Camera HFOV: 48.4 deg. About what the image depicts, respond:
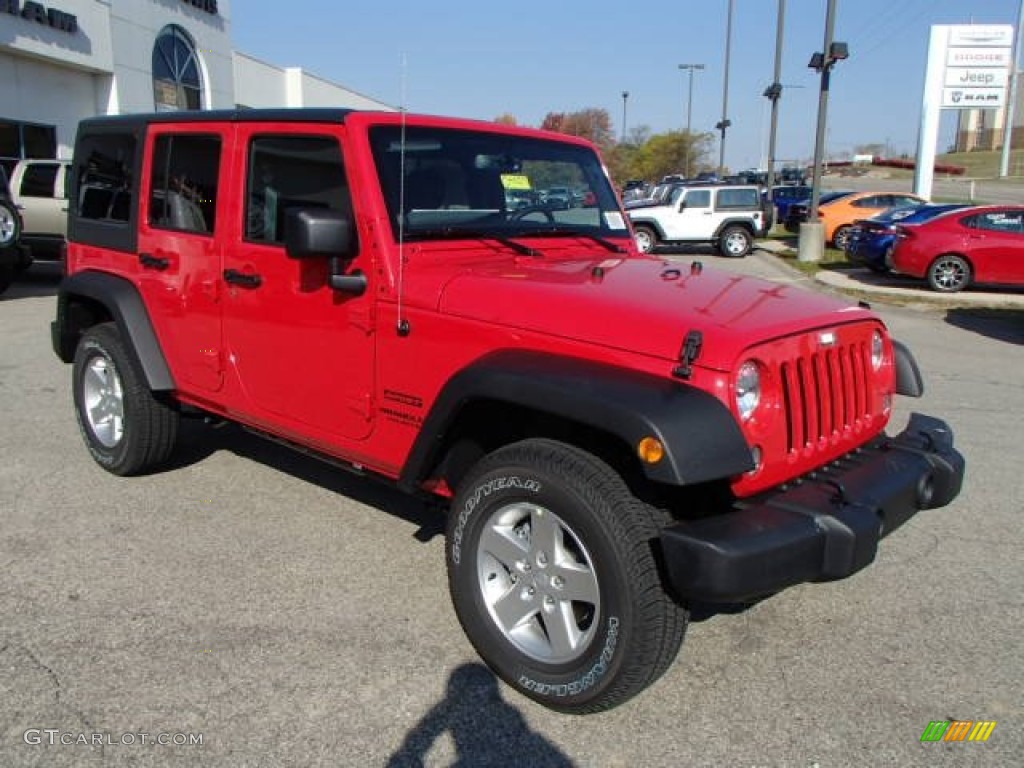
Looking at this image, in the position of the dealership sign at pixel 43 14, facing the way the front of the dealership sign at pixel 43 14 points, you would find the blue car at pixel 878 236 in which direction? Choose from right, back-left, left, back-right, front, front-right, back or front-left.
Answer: front

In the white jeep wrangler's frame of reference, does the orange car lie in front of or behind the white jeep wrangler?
behind

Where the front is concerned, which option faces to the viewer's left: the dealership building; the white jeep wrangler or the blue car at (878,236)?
the white jeep wrangler

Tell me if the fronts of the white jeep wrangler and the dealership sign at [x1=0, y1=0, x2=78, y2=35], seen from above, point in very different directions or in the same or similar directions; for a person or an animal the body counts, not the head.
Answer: very different directions

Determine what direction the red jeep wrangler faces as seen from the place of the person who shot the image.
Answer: facing the viewer and to the right of the viewer

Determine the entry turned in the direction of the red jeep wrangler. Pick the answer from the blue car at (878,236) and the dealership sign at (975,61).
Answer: the dealership sign

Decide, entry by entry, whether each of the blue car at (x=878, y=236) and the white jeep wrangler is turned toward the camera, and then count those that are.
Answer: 0

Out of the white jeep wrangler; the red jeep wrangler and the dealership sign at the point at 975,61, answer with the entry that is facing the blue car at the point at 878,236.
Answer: the dealership sign

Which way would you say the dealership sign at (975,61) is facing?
toward the camera

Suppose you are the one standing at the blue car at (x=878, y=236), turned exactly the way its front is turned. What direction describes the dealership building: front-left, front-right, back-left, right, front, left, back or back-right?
back-left

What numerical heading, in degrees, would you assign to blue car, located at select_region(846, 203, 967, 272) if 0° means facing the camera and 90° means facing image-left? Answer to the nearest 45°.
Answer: approximately 225°

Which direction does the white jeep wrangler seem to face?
to the viewer's left

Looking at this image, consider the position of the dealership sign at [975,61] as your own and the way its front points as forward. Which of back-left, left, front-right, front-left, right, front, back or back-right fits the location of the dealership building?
front-right

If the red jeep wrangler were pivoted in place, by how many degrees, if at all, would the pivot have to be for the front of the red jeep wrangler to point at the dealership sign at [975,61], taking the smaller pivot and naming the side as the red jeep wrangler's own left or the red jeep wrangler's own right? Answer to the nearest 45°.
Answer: approximately 90° to the red jeep wrangler's own left

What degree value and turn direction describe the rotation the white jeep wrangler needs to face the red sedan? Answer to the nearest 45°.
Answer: approximately 135° to its left

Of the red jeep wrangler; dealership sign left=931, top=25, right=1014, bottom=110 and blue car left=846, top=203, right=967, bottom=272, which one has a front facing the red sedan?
the dealership sign
